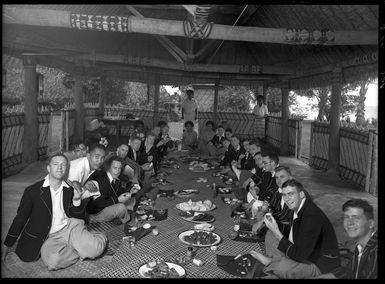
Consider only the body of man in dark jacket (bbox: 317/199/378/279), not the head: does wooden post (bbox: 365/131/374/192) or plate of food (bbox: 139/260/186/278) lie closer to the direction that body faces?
the plate of food

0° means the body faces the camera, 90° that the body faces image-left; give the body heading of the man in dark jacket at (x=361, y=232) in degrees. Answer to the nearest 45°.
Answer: approximately 45°

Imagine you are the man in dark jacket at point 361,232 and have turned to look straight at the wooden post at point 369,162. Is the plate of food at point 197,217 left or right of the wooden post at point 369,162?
left

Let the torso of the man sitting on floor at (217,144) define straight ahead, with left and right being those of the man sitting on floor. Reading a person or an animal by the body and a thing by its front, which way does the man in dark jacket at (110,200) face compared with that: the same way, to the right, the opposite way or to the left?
to the left

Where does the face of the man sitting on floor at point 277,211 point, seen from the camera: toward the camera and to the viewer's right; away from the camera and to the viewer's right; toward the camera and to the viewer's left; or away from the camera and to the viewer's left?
toward the camera and to the viewer's left

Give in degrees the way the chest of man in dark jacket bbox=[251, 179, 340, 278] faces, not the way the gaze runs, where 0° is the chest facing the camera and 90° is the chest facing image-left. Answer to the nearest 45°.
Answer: approximately 90°

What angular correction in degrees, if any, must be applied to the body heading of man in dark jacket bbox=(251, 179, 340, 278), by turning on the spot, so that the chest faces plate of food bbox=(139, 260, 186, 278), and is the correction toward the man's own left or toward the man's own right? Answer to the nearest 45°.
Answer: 0° — they already face it

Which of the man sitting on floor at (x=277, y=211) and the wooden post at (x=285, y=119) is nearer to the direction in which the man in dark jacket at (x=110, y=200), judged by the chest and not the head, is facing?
the man sitting on floor

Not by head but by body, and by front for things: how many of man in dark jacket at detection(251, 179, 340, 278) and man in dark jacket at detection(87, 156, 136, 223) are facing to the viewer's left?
1

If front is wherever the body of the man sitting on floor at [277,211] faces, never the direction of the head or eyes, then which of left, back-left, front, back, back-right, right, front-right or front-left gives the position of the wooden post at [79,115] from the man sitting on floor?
right

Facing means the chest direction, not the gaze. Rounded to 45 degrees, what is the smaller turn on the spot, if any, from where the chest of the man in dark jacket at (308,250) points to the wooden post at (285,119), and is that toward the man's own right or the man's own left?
approximately 90° to the man's own right
